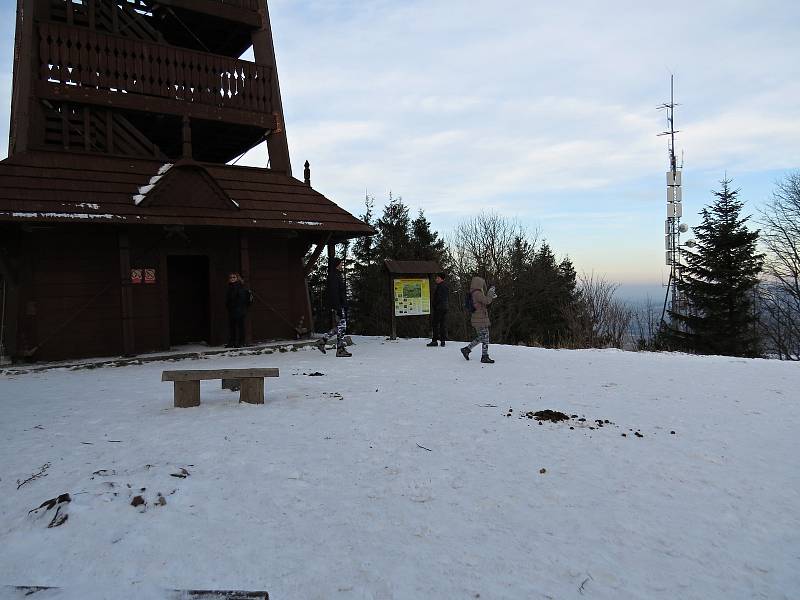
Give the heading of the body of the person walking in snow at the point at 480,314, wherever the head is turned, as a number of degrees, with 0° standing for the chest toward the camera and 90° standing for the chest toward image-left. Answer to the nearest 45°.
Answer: approximately 270°

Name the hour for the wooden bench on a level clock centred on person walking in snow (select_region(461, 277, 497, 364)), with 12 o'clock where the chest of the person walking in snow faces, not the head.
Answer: The wooden bench is roughly at 4 o'clock from the person walking in snow.

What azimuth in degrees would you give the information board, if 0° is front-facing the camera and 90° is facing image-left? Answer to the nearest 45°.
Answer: approximately 0°

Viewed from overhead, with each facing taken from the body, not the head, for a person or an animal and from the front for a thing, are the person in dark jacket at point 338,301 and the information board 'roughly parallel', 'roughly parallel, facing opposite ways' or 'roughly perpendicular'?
roughly perpendicular

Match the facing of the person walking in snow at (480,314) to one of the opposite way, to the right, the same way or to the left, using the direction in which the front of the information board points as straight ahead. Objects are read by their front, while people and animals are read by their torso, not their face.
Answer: to the left

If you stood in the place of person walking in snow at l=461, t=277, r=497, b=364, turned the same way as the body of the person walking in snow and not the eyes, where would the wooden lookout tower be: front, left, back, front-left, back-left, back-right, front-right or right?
back
